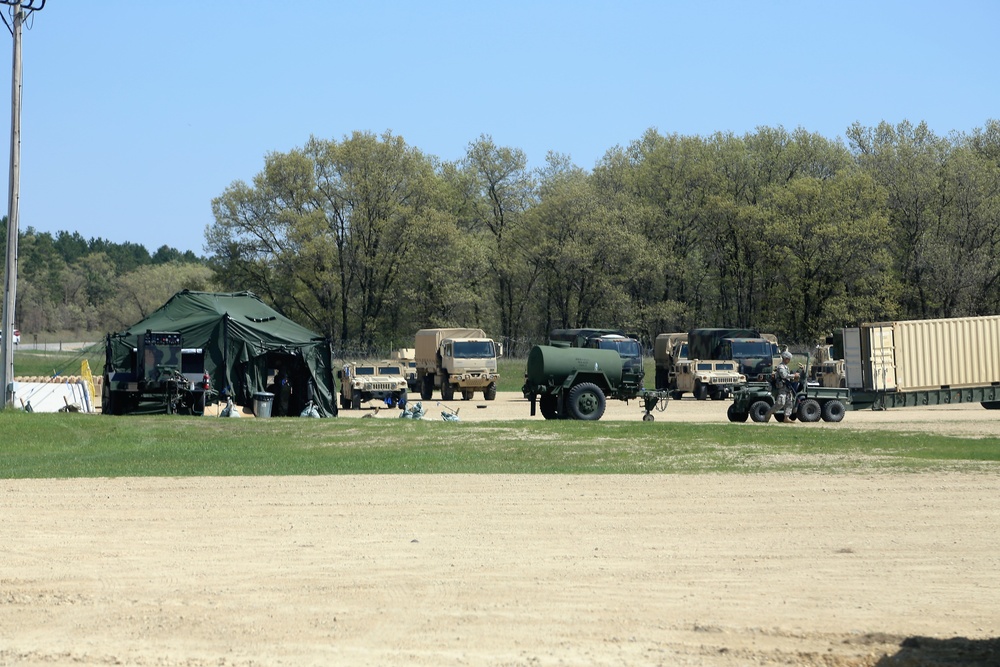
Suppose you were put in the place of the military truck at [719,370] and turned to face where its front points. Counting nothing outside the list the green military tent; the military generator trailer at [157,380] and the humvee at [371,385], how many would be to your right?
3

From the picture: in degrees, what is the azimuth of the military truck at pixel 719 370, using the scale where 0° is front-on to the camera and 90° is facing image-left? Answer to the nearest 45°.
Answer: approximately 315°

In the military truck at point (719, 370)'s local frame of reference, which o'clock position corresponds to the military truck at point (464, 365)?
the military truck at point (464, 365) is roughly at 4 o'clock from the military truck at point (719, 370).

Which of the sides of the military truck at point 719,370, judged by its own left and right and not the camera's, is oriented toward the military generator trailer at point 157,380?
right

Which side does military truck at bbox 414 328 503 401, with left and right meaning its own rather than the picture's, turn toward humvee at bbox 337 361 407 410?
right

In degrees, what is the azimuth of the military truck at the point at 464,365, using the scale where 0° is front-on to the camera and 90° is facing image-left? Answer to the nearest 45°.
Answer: approximately 315°

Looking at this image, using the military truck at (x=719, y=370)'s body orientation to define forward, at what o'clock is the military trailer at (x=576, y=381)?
The military trailer is roughly at 2 o'clock from the military truck.
